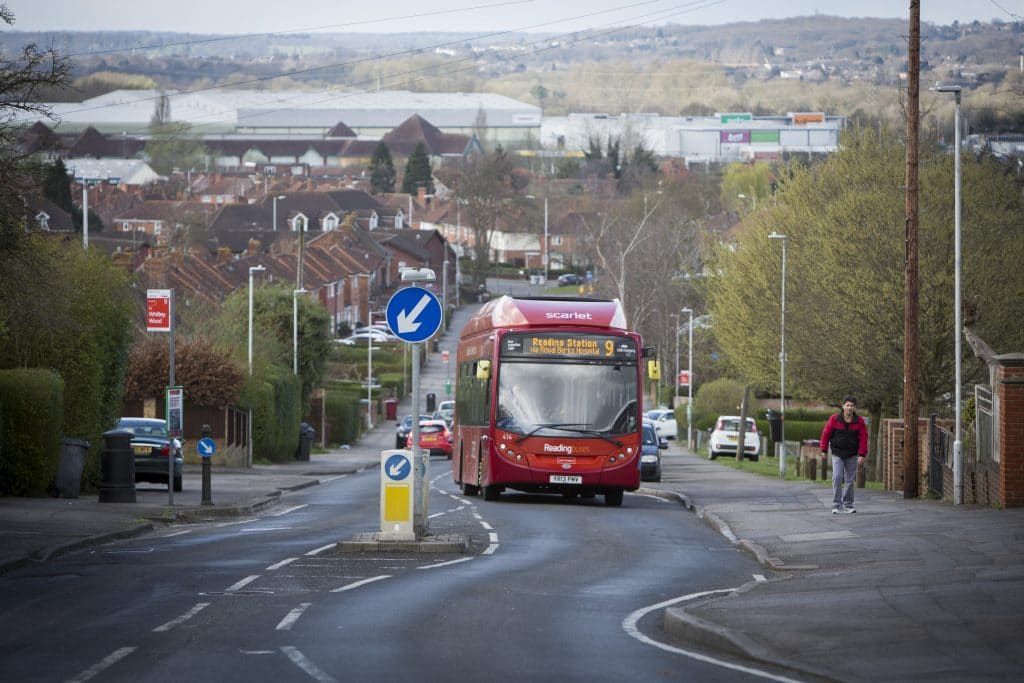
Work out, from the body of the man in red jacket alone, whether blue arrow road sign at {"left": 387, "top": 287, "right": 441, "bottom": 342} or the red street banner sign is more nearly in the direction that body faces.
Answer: the blue arrow road sign

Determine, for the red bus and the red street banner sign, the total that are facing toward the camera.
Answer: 2

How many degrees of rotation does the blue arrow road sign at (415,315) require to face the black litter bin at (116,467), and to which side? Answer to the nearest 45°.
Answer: approximately 135° to its right
